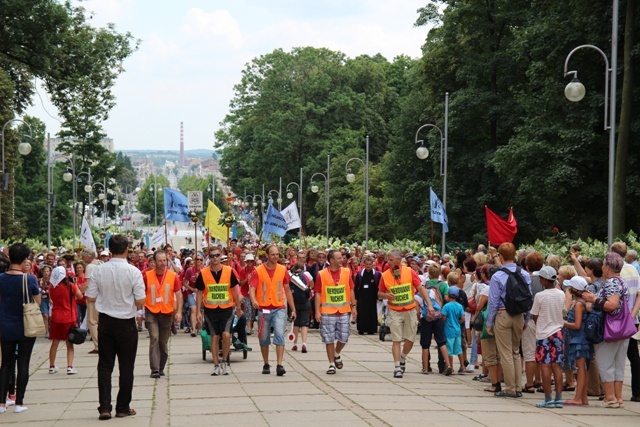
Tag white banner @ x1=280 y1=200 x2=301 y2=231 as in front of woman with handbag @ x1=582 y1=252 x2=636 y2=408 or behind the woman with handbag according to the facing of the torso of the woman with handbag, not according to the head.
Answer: in front

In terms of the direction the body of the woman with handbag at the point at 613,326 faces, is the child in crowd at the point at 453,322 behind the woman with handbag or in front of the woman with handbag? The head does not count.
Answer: in front

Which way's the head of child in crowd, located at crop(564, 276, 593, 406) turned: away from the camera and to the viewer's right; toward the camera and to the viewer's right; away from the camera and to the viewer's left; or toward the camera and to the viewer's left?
away from the camera and to the viewer's left

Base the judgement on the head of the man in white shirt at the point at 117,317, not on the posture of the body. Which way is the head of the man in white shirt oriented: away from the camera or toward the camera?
away from the camera

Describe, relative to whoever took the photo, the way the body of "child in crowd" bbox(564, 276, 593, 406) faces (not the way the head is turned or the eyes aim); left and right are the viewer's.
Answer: facing to the left of the viewer

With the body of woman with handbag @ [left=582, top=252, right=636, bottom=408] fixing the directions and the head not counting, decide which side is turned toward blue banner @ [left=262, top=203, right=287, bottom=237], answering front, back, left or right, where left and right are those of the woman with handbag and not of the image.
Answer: right

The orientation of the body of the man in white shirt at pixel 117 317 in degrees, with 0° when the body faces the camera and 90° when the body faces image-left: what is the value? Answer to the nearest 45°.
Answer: approximately 180°

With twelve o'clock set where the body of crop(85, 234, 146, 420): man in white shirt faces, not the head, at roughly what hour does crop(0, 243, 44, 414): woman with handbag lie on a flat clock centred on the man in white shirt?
The woman with handbag is roughly at 10 o'clock from the man in white shirt.

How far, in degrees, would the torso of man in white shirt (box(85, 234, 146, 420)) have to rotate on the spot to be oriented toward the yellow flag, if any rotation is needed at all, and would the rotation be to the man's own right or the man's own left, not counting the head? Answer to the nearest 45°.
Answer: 0° — they already face it
